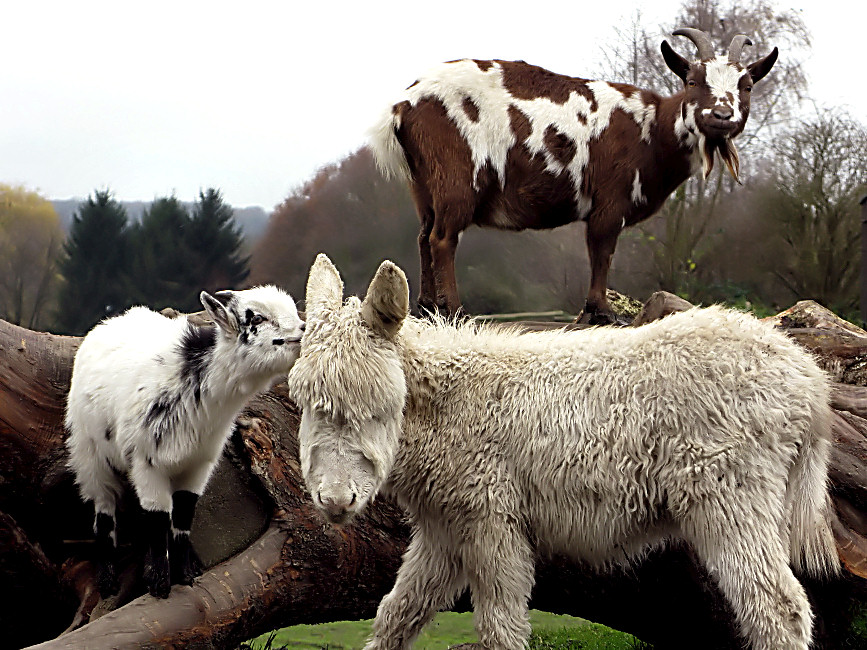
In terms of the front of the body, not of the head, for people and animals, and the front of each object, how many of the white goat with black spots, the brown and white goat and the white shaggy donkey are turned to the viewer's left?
1

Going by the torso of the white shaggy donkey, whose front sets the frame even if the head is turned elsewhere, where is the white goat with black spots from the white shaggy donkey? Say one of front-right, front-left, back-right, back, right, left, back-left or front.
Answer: front

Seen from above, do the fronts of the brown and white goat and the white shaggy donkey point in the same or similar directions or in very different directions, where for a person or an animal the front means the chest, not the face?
very different directions

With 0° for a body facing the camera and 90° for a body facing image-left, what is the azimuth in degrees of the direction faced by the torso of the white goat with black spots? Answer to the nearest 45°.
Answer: approximately 315°

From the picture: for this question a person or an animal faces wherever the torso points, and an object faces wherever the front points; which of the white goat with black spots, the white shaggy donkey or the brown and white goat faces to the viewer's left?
the white shaggy donkey

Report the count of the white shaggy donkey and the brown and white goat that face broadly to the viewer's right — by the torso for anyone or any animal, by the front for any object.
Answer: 1

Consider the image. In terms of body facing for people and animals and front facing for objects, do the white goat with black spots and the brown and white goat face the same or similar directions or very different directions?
same or similar directions

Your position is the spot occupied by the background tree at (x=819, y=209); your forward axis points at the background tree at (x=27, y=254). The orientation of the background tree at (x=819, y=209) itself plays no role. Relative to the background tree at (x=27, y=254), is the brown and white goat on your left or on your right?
left

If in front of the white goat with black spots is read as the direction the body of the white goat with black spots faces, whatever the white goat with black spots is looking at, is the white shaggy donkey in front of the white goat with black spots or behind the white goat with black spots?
in front

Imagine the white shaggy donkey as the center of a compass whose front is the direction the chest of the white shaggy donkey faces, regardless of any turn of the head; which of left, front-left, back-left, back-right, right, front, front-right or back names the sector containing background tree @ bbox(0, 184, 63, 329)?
front-right

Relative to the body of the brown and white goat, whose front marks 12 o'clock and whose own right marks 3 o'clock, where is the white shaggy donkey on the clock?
The white shaggy donkey is roughly at 3 o'clock from the brown and white goat.

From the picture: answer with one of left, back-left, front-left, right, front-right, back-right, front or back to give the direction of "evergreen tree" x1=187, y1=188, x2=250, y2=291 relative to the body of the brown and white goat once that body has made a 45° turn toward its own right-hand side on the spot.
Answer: back

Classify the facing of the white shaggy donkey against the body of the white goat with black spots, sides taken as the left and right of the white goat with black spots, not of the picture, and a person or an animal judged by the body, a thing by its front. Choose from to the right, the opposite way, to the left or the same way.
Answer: the opposite way

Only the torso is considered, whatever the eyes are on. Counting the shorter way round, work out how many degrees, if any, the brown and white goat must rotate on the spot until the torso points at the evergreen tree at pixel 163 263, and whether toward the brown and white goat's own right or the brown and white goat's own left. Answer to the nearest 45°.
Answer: approximately 135° to the brown and white goat's own left

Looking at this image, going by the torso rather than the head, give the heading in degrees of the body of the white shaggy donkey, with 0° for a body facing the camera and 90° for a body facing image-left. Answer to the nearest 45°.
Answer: approximately 90°

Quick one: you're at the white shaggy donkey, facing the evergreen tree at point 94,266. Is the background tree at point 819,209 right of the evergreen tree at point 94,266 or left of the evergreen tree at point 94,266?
right

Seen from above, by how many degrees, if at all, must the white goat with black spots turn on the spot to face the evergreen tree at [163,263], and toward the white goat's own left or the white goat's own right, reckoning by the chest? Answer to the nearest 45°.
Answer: approximately 135° to the white goat's own left

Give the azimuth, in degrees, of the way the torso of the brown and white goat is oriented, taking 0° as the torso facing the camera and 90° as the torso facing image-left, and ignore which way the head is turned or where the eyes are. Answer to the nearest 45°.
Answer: approximately 270°

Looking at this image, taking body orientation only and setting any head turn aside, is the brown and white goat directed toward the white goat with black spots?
no
